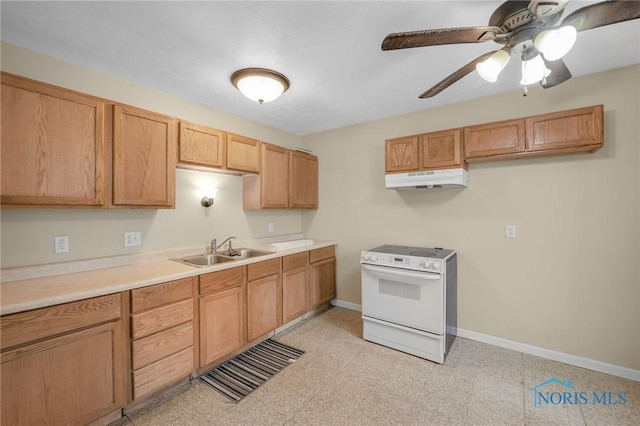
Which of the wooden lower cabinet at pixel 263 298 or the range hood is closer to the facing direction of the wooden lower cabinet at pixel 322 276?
the range hood

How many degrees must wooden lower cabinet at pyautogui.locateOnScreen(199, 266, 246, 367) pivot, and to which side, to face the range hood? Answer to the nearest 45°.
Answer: approximately 45° to its left

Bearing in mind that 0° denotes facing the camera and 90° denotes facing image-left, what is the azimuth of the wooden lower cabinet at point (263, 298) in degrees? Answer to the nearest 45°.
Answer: approximately 315°

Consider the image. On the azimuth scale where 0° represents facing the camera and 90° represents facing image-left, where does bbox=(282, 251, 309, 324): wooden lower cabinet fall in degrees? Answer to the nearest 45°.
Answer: approximately 315°

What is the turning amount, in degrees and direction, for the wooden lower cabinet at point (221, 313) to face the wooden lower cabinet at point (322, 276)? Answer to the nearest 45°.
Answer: approximately 90° to its left
